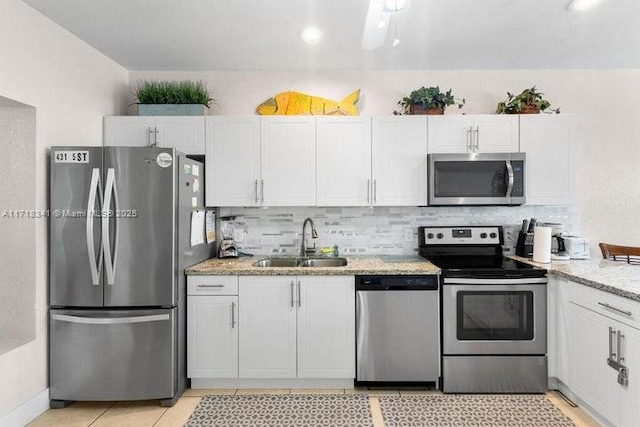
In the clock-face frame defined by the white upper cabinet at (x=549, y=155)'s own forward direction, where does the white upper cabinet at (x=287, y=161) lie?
the white upper cabinet at (x=287, y=161) is roughly at 2 o'clock from the white upper cabinet at (x=549, y=155).

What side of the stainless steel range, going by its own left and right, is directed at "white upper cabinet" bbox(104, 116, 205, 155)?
right

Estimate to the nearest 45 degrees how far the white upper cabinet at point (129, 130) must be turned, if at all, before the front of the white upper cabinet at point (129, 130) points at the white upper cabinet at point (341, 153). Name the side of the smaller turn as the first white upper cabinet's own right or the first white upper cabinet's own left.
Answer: approximately 45° to the first white upper cabinet's own left

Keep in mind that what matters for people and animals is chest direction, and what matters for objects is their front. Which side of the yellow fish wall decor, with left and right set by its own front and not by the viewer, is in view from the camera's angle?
left

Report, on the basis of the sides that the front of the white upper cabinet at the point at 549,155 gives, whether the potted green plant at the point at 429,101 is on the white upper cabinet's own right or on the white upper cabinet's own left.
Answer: on the white upper cabinet's own right

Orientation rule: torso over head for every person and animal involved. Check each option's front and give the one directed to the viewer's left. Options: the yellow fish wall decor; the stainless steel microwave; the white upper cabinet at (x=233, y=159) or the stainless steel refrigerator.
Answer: the yellow fish wall decor

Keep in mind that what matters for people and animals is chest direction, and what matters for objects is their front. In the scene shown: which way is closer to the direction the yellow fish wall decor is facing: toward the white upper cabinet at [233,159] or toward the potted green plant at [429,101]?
the white upper cabinet

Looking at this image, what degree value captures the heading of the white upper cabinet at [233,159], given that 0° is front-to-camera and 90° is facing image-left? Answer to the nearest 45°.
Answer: approximately 0°
